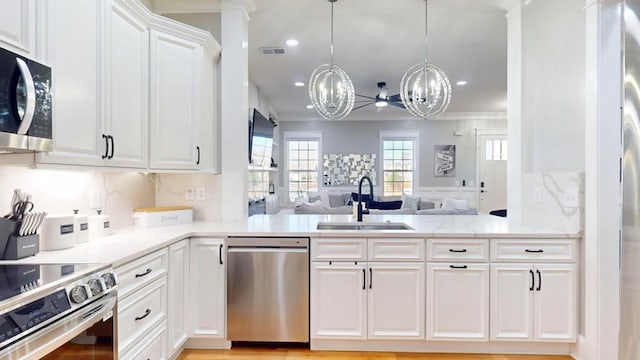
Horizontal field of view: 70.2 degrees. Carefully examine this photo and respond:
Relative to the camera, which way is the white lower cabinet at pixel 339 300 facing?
toward the camera

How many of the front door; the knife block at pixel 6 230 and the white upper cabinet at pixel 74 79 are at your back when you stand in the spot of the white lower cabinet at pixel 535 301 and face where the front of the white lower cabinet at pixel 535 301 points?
1

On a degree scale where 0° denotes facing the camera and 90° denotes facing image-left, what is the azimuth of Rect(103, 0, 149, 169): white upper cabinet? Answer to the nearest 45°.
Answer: approximately 315°

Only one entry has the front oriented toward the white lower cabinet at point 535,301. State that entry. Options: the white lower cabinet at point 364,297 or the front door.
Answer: the front door

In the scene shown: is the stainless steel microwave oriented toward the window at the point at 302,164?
no

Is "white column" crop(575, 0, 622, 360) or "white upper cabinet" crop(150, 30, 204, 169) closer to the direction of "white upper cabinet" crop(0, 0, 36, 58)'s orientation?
the white column

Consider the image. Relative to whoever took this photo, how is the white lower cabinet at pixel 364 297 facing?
facing the viewer

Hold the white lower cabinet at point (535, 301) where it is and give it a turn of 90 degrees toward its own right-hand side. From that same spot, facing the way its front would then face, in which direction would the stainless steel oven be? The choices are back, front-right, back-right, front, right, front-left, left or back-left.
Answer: front-left

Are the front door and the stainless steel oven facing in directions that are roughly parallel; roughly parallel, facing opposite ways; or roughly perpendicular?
roughly perpendicular

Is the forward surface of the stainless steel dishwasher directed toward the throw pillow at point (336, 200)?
no

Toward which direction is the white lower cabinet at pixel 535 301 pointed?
toward the camera

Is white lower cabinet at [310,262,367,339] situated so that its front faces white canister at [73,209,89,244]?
no

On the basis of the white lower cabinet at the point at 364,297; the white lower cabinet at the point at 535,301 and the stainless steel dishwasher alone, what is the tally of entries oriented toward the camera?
3

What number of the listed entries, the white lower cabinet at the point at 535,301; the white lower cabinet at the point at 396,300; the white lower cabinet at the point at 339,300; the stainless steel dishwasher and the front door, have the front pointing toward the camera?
5

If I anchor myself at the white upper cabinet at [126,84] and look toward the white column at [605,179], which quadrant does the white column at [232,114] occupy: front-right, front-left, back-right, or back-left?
front-left

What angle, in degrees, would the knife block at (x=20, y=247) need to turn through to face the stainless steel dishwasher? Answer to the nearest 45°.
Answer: approximately 45° to its left

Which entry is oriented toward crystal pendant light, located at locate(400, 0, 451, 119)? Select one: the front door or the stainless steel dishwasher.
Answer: the front door

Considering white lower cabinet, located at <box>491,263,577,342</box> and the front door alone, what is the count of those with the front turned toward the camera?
2

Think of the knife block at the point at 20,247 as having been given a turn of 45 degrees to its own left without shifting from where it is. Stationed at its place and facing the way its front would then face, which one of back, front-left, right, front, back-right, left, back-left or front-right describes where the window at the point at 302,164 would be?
front-left
